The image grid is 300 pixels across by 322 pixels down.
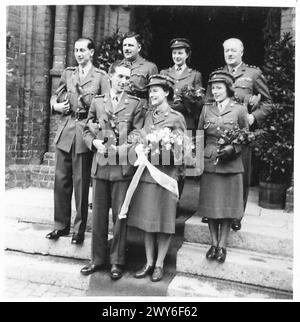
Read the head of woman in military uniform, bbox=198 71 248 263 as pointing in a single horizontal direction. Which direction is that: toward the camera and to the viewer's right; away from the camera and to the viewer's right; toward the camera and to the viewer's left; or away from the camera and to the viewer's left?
toward the camera and to the viewer's left

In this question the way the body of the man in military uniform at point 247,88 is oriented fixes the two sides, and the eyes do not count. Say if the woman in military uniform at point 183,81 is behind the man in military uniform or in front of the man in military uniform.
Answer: in front

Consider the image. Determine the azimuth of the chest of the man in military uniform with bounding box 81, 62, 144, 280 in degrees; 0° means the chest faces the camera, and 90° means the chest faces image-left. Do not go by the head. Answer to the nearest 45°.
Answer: approximately 0°

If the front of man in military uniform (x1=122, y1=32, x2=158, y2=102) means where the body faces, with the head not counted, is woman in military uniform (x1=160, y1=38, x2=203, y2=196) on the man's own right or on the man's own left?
on the man's own left

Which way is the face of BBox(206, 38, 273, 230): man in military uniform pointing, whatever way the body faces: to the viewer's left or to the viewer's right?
to the viewer's left

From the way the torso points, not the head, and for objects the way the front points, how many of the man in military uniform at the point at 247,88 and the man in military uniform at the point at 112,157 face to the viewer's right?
0

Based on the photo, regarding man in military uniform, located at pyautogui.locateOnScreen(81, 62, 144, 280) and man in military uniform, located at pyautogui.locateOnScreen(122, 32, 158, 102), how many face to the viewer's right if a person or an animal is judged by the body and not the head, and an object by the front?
0

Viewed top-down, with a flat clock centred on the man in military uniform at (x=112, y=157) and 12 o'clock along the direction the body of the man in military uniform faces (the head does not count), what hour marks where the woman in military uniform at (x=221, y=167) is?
The woman in military uniform is roughly at 9 o'clock from the man in military uniform.
